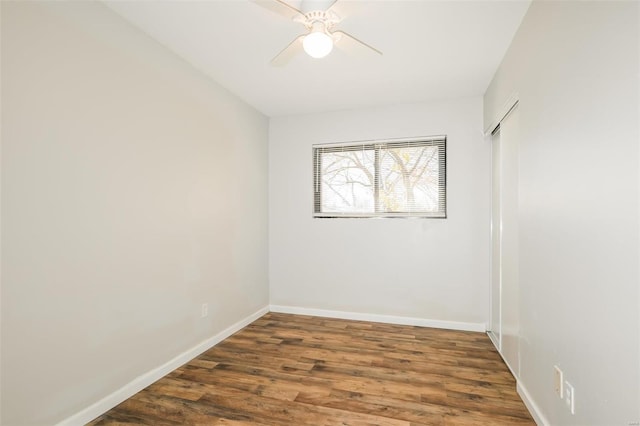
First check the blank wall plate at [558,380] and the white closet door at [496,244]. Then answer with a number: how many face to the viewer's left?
2

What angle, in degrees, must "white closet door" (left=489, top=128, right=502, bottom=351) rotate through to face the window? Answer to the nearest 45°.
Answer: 0° — it already faces it

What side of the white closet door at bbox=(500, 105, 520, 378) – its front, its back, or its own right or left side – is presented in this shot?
left

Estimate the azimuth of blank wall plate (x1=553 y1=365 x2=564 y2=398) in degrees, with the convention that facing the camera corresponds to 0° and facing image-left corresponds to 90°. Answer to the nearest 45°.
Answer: approximately 90°

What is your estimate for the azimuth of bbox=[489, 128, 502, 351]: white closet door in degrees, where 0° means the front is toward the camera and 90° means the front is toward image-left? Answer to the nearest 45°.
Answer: approximately 90°

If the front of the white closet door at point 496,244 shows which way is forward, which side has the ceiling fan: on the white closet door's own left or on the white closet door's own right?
on the white closet door's own left

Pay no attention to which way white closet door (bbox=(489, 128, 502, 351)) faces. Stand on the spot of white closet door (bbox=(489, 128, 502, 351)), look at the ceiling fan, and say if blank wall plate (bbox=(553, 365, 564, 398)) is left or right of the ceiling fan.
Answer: left

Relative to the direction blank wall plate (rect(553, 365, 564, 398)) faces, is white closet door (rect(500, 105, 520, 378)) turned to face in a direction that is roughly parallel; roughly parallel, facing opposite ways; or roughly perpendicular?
roughly parallel

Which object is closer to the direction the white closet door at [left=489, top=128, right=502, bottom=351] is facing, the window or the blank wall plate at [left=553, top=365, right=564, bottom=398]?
the window

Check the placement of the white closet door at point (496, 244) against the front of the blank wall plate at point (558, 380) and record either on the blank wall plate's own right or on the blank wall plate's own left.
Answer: on the blank wall plate's own right

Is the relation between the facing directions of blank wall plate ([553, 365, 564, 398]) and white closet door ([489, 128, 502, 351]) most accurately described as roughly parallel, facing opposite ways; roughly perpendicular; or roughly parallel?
roughly parallel
